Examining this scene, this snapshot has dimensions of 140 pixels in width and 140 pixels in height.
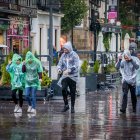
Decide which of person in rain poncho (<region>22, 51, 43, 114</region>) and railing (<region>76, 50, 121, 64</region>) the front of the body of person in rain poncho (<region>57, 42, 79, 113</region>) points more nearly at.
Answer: the person in rain poncho

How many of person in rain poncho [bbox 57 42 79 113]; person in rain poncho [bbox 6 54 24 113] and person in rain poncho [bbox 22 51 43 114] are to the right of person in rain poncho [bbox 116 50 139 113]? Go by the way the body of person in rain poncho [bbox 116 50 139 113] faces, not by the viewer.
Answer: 3

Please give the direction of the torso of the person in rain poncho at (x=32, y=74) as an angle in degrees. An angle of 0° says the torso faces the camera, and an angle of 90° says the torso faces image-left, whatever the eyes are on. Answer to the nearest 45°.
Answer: approximately 0°

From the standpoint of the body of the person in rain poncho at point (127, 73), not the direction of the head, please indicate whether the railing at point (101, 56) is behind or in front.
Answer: behind

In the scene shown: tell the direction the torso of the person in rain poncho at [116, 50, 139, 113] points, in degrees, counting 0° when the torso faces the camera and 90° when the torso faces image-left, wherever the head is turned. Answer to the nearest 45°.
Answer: approximately 0°

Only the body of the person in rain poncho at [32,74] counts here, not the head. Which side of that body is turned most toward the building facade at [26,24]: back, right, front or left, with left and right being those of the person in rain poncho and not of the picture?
back

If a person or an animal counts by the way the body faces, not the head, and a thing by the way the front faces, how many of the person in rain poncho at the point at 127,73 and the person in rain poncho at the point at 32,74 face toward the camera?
2

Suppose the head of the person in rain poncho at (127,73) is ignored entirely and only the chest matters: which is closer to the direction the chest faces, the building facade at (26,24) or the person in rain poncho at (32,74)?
the person in rain poncho

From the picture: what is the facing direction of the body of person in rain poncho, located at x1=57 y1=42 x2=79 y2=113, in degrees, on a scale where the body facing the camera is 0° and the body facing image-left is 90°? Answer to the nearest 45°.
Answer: approximately 45°

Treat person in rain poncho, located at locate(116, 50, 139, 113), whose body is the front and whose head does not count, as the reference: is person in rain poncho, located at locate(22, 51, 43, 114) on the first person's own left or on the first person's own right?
on the first person's own right
